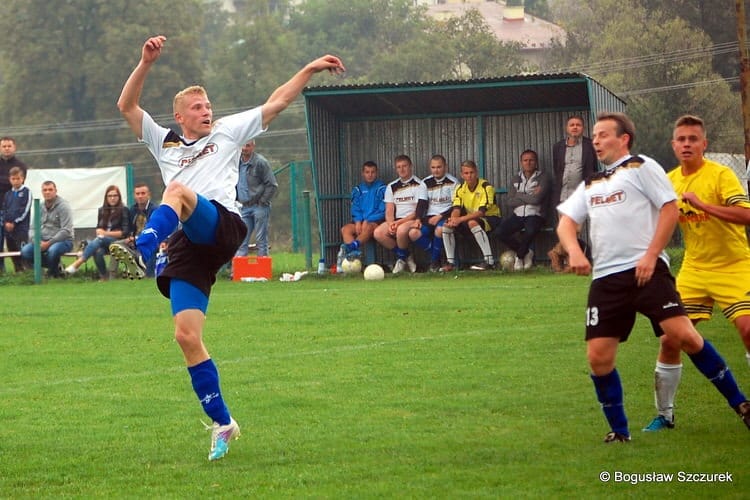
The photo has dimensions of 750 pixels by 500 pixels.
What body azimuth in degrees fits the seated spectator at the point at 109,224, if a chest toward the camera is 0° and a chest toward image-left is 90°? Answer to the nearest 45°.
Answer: approximately 45°

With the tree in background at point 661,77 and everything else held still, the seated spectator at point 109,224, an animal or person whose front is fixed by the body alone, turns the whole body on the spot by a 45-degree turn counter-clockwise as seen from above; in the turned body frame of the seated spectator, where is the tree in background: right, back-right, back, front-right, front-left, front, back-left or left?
back-left

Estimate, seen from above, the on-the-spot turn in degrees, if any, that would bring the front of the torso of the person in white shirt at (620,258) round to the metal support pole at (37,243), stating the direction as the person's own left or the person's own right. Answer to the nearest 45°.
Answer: approximately 90° to the person's own right

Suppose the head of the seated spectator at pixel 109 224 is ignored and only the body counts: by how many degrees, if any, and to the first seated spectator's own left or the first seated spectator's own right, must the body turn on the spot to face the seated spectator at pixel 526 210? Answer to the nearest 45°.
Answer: approximately 90° to the first seated spectator's own left

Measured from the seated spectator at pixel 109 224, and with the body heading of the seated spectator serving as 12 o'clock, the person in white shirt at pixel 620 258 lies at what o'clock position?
The person in white shirt is roughly at 10 o'clock from the seated spectator.

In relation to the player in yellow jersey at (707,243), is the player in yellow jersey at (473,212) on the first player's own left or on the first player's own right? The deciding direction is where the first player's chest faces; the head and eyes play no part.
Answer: on the first player's own right

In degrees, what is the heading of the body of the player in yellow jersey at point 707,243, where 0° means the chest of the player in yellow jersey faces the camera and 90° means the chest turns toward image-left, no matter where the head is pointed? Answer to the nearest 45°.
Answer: approximately 45°

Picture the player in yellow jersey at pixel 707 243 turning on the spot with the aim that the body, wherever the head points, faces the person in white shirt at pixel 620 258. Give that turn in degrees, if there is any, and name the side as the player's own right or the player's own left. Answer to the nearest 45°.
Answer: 0° — they already face them

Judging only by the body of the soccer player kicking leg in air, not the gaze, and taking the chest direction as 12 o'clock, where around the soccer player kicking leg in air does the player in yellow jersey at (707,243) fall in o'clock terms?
The player in yellow jersey is roughly at 9 o'clock from the soccer player kicking leg in air.

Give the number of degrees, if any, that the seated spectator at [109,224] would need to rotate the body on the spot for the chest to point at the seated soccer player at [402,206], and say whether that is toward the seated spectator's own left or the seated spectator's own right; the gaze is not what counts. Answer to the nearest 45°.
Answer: approximately 135° to the seated spectator's own left
